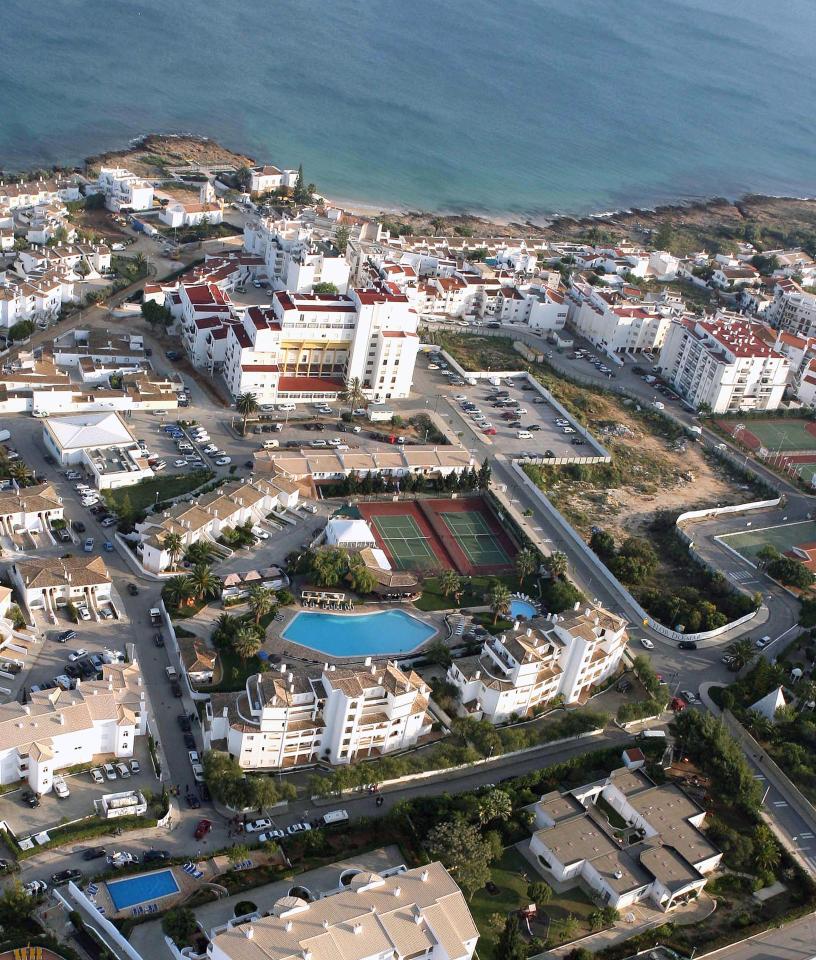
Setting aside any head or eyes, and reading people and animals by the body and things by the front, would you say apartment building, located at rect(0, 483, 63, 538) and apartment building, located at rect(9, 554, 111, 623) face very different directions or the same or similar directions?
same or similar directions

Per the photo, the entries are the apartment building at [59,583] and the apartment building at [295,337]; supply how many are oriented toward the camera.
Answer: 2

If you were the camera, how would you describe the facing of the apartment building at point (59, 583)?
facing the viewer

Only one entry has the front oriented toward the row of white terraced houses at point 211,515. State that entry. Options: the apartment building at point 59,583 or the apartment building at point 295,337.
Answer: the apartment building at point 295,337

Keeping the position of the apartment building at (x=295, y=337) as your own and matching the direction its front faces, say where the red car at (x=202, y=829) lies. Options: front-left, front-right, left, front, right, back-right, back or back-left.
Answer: front

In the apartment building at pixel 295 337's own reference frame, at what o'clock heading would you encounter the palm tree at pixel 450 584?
The palm tree is roughly at 11 o'clock from the apartment building.

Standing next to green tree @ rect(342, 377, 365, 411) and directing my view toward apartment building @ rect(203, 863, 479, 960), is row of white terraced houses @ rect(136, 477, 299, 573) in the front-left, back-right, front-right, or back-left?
front-right

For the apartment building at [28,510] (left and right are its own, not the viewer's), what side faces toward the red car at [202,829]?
front

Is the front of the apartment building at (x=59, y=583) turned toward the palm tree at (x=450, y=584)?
no

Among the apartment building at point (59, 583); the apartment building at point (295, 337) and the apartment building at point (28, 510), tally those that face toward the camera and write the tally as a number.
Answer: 3

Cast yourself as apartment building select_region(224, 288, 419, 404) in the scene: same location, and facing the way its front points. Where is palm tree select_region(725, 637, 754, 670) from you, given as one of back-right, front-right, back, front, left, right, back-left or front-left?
front-left

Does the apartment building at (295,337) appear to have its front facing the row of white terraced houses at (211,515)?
yes

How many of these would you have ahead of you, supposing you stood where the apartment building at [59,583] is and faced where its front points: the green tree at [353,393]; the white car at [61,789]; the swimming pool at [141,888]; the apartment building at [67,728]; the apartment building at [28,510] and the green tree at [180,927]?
4

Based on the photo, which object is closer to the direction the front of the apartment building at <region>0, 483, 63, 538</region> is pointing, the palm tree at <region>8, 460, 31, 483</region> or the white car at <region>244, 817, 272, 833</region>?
the white car

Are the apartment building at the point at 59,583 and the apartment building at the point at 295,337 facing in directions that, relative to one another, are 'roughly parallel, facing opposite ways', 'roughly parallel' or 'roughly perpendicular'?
roughly parallel

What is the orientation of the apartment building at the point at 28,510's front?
toward the camera

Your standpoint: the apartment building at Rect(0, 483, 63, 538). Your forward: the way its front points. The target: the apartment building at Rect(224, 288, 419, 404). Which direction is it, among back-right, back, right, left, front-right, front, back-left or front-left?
back-left

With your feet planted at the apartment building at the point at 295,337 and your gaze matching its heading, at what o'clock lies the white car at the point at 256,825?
The white car is roughly at 12 o'clock from the apartment building.

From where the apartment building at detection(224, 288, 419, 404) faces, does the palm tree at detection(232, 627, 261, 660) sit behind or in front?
in front
